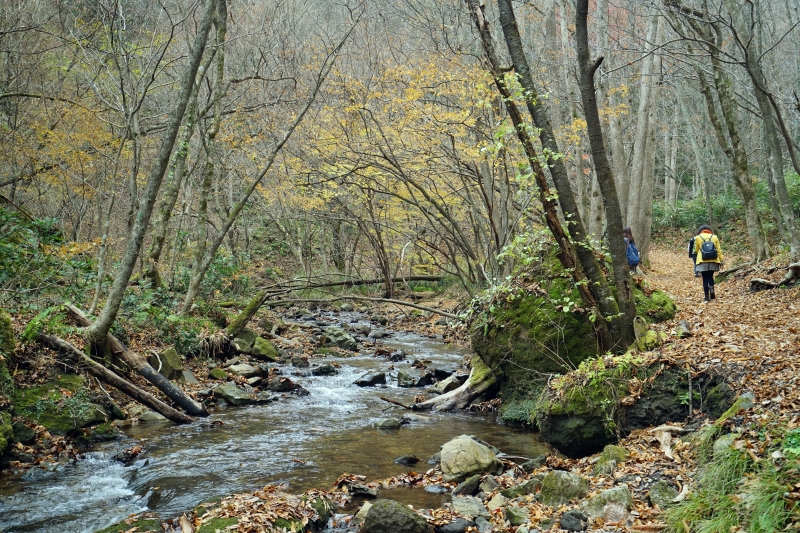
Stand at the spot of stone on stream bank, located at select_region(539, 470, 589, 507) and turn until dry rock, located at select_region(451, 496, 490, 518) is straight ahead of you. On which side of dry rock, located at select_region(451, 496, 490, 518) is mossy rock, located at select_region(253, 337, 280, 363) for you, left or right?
right

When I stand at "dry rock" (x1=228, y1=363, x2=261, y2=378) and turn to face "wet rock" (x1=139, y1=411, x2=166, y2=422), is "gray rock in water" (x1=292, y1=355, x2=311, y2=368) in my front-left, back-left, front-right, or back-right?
back-left

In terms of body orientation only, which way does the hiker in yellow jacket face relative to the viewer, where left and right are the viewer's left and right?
facing away from the viewer

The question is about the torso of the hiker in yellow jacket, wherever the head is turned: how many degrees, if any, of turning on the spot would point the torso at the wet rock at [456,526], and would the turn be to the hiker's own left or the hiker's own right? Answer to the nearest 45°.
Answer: approximately 180°

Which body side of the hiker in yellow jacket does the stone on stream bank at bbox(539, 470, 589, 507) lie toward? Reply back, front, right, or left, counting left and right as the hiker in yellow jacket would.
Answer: back

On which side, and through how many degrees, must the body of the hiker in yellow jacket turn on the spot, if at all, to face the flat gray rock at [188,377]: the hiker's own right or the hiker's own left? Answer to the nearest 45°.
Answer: approximately 135° to the hiker's own left

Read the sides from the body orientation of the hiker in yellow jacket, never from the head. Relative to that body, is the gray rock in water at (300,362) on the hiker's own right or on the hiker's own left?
on the hiker's own left

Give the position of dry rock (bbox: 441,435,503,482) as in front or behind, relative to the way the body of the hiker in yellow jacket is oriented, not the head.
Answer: behind

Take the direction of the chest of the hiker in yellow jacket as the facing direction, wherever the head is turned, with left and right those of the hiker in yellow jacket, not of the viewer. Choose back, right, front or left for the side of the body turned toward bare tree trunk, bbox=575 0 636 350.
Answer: back

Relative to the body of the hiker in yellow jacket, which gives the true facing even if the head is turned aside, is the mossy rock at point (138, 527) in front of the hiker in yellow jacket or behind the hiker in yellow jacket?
behind

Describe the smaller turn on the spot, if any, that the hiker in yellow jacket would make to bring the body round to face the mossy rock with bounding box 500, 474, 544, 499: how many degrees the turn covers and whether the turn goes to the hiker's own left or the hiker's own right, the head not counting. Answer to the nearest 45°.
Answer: approximately 180°
